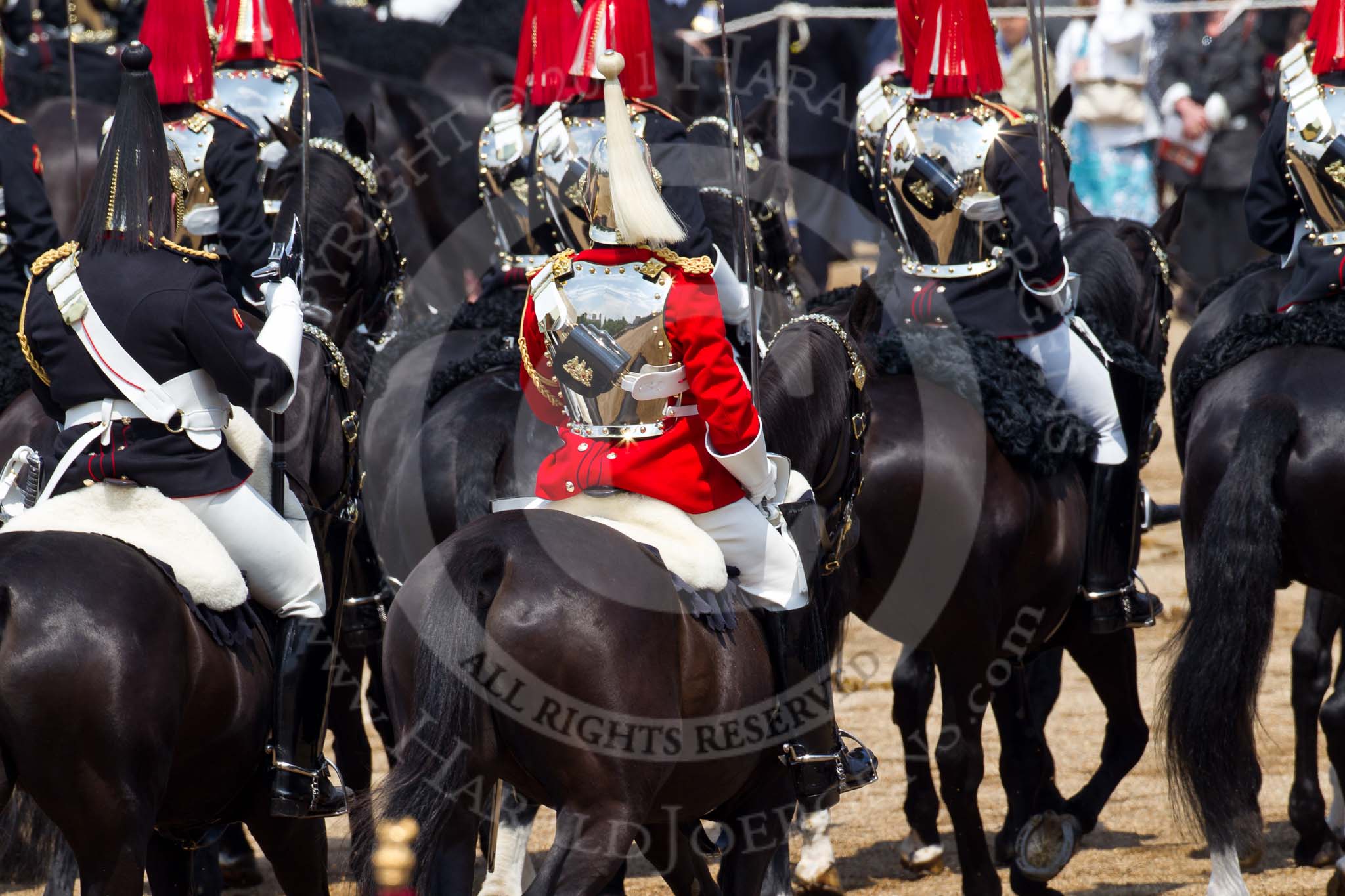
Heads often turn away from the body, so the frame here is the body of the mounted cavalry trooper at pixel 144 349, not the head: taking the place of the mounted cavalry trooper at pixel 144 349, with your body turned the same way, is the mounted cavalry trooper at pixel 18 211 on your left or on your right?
on your left

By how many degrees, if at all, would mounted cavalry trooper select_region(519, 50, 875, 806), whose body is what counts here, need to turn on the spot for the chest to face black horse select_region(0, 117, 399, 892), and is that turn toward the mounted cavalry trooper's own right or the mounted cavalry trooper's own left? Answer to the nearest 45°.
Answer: approximately 90° to the mounted cavalry trooper's own left

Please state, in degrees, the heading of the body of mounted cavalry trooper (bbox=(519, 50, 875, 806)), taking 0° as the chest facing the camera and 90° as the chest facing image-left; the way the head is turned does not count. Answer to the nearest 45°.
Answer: approximately 225°

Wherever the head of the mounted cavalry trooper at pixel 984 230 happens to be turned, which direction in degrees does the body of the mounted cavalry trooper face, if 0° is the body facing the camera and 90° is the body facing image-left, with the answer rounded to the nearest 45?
approximately 225°

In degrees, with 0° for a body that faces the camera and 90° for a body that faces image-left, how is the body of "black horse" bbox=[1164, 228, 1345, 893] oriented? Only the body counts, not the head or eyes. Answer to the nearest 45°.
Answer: approximately 225°

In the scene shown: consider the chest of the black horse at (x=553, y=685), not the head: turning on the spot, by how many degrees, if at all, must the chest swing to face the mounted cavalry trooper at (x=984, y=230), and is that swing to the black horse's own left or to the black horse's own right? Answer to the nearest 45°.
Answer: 0° — it already faces them

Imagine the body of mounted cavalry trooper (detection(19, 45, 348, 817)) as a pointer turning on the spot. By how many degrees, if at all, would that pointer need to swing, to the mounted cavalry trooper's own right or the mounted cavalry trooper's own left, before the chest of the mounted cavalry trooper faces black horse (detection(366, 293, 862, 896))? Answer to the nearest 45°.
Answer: approximately 90° to the mounted cavalry trooper's own right
